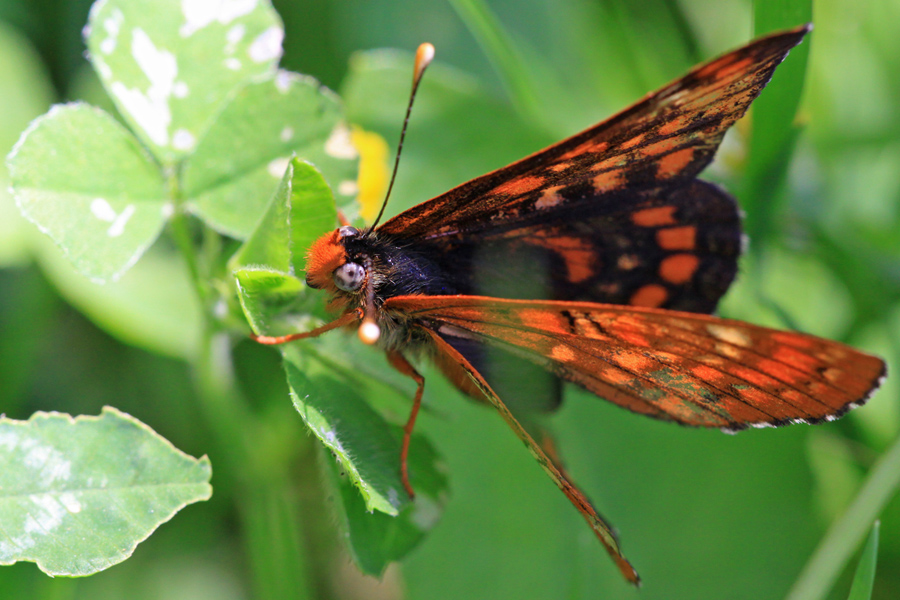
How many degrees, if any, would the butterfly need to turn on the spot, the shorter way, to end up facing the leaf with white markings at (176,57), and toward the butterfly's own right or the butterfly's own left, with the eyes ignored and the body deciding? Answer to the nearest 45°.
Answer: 0° — it already faces it

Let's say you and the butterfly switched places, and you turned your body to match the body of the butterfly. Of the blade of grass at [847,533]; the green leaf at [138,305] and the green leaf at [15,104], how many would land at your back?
1

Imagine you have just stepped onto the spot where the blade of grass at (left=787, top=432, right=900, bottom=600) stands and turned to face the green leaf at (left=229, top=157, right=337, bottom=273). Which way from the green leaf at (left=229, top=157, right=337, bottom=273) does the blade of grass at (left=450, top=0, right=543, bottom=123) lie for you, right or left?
right

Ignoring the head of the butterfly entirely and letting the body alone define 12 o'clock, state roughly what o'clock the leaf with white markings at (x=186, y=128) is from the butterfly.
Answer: The leaf with white markings is roughly at 12 o'clock from the butterfly.

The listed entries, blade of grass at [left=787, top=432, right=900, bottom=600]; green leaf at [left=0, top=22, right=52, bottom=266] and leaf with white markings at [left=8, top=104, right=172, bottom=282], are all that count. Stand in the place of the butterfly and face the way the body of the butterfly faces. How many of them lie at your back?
1

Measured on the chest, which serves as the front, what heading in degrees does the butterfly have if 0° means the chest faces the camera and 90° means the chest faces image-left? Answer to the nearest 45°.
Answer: approximately 90°

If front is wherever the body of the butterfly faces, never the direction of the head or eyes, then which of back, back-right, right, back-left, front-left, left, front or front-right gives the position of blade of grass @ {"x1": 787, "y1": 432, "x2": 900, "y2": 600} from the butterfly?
back

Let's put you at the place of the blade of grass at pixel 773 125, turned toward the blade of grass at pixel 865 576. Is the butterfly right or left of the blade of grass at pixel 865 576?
right

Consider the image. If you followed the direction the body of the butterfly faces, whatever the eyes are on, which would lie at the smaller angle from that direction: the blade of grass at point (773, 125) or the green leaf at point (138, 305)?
the green leaf

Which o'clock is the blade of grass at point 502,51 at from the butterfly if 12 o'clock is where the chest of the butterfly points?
The blade of grass is roughly at 2 o'clock from the butterfly.
